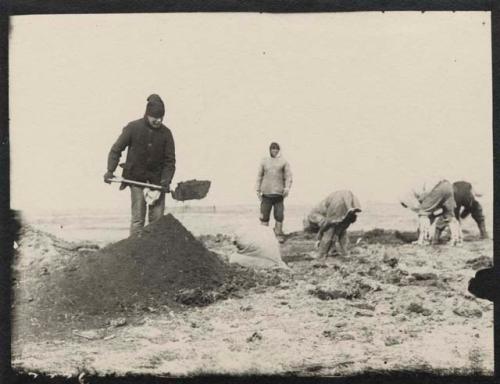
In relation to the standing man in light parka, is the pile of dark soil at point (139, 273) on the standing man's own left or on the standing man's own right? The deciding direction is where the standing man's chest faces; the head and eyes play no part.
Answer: on the standing man's own right

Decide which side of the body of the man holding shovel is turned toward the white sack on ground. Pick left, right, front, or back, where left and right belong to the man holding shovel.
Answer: left

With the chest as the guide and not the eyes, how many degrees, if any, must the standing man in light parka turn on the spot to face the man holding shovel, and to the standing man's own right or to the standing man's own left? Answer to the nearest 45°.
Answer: approximately 90° to the standing man's own right

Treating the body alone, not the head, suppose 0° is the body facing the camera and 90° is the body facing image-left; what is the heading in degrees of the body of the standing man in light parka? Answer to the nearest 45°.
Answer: approximately 0°

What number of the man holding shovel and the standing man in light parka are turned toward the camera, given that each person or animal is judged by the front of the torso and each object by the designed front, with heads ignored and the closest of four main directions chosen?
2
